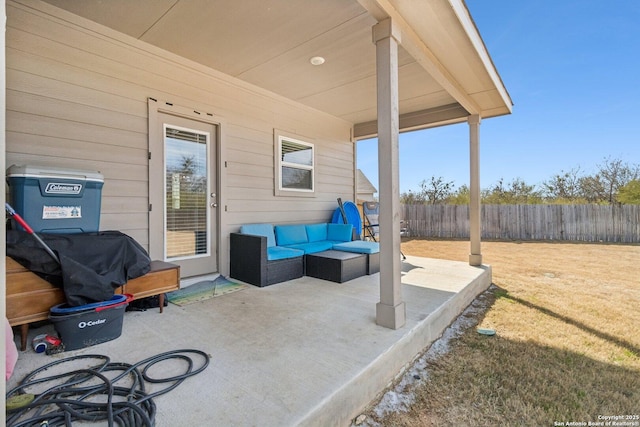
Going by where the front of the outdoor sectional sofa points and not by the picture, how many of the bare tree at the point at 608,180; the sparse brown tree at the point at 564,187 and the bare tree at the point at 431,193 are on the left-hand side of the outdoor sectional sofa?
3

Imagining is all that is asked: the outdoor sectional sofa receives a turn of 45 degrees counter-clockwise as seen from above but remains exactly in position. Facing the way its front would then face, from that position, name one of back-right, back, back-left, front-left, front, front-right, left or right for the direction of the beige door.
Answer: back

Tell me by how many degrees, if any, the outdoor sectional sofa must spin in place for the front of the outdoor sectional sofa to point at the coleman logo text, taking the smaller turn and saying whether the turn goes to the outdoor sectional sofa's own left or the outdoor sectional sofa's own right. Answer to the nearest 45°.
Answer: approximately 90° to the outdoor sectional sofa's own right

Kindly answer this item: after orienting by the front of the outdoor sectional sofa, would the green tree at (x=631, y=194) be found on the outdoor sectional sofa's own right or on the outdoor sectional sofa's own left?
on the outdoor sectional sofa's own left

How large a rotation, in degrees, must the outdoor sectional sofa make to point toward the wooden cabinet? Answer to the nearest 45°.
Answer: approximately 90° to its right

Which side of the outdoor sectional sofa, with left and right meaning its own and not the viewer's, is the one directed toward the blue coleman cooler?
right

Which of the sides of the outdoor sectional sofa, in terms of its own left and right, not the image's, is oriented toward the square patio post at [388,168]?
front

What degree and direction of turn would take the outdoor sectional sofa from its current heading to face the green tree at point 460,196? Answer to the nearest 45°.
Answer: approximately 90° to its left

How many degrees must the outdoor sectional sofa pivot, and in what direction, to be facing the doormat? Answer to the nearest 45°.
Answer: approximately 90° to its right

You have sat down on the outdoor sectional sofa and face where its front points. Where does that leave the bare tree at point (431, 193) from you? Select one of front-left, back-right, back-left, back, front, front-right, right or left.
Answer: left

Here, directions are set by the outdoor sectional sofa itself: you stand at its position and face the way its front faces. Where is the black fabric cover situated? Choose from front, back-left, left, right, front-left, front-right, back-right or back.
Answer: right

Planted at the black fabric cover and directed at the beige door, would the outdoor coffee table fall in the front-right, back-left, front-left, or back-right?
front-right

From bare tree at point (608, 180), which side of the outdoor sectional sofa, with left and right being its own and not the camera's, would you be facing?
left

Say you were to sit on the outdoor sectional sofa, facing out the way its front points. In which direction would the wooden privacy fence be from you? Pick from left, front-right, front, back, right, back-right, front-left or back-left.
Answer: left

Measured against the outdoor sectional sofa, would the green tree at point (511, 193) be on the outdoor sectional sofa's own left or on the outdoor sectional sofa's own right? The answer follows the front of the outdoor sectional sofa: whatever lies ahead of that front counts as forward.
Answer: on the outdoor sectional sofa's own left

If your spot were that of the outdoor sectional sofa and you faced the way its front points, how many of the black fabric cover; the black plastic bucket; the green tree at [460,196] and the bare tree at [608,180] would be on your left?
2

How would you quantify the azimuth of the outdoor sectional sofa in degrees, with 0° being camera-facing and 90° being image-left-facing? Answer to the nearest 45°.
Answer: approximately 315°
